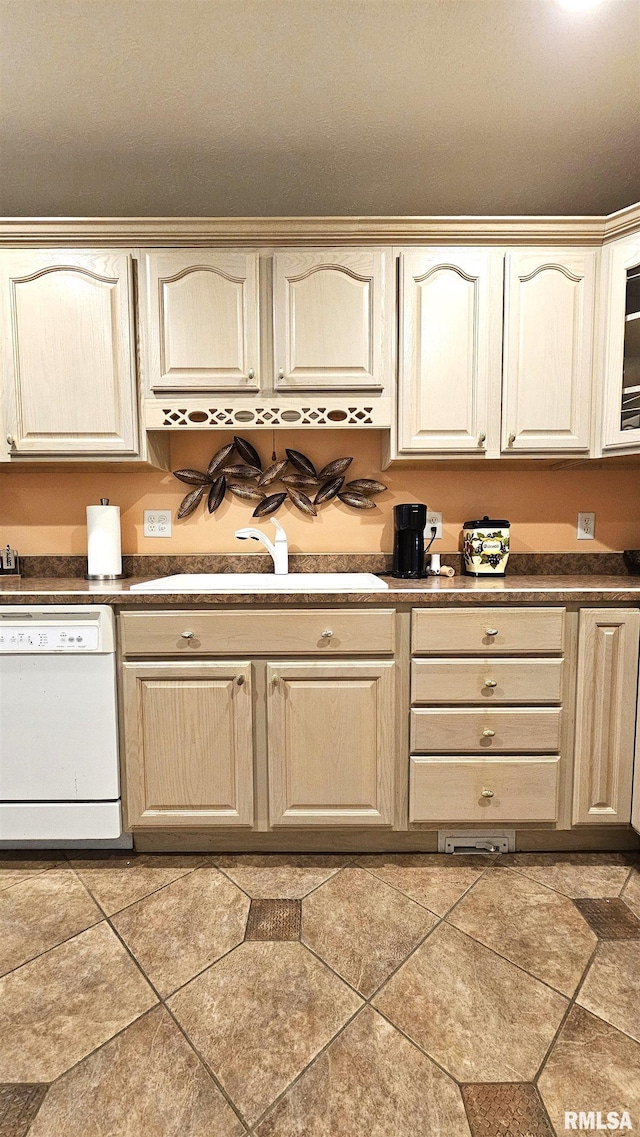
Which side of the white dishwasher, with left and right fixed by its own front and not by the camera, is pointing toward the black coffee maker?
left

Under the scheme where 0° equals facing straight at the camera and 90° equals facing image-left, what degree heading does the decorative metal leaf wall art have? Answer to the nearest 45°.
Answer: approximately 0°

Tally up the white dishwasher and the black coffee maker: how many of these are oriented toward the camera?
2

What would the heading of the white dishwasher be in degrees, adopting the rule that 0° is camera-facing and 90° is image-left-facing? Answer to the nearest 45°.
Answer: approximately 0°

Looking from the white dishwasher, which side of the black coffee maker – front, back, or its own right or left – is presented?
right

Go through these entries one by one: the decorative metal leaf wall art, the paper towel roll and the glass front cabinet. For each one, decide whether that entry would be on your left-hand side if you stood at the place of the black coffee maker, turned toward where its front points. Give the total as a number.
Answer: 1

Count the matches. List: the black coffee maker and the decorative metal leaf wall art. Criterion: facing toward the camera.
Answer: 2

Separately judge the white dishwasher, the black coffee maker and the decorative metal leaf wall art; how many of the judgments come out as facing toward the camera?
3

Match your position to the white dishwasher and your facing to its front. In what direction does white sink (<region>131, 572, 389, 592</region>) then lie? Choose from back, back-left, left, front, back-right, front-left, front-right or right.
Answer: left
